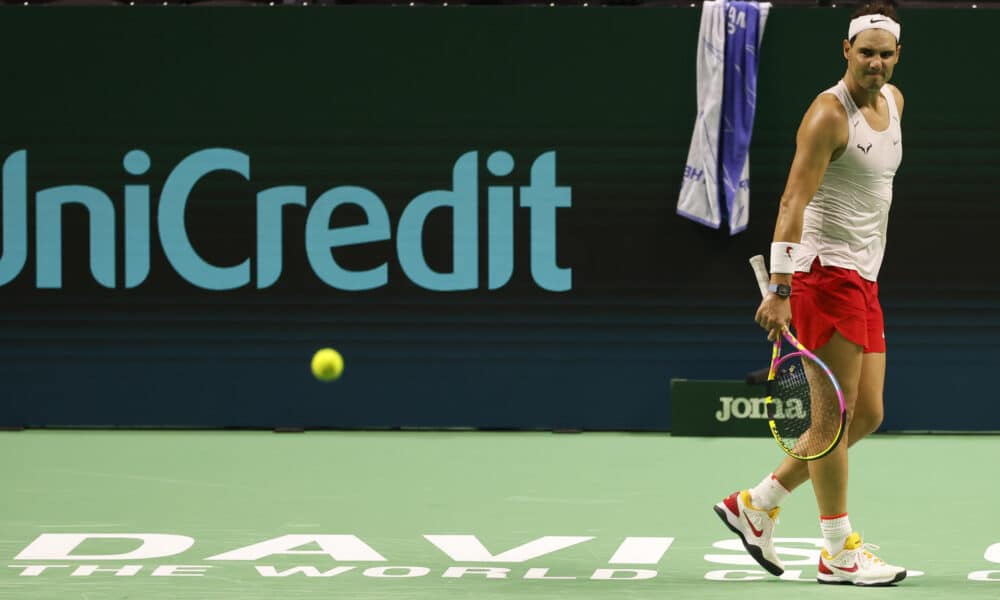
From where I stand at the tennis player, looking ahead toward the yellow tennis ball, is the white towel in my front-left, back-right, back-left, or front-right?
front-right

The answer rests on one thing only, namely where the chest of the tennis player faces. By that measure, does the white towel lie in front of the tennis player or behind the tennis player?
behind
